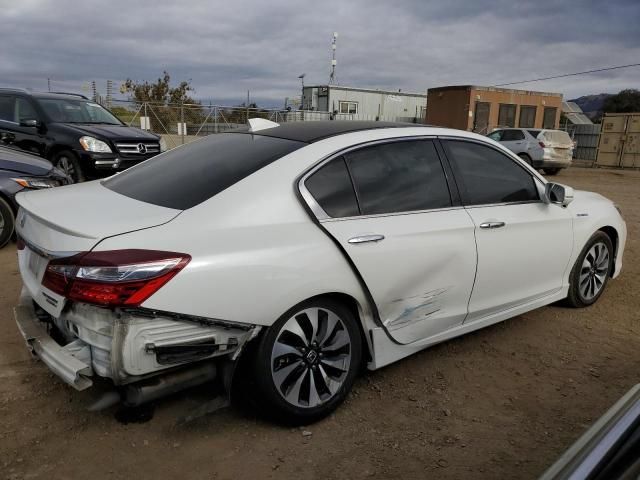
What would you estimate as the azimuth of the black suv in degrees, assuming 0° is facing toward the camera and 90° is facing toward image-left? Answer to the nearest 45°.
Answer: approximately 315°

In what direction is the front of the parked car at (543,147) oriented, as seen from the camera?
facing away from the viewer and to the left of the viewer

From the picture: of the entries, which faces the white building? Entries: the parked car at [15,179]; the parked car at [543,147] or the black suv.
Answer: the parked car at [543,147]

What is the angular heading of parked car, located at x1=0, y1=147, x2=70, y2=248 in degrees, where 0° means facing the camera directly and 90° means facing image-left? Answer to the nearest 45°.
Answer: approximately 315°

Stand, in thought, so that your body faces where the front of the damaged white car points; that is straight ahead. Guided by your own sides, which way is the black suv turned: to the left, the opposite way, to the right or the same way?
to the right

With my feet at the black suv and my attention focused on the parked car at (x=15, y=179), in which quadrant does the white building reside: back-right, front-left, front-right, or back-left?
back-left

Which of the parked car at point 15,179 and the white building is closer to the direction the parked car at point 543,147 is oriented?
the white building

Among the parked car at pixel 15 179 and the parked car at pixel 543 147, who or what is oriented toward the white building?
the parked car at pixel 543 147

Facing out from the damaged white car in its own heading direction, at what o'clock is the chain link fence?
The chain link fence is roughly at 10 o'clock from the damaged white car.

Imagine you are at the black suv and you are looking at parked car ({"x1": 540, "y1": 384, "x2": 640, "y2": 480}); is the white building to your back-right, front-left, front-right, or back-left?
back-left

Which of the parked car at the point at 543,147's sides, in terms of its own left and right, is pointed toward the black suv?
left

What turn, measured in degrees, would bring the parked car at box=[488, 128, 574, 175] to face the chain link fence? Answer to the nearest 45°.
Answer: approximately 45° to its left
